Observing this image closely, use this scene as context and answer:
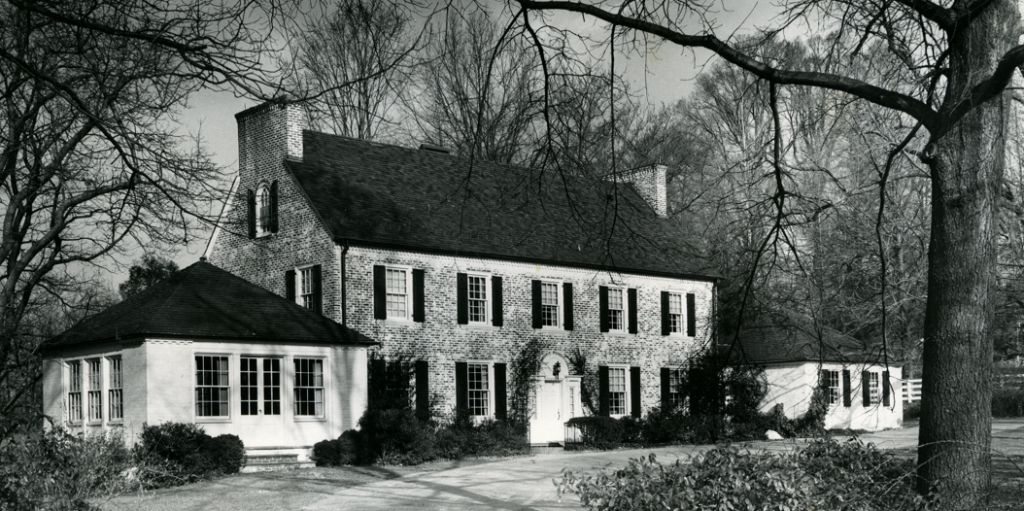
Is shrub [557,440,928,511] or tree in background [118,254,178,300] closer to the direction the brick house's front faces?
the shrub

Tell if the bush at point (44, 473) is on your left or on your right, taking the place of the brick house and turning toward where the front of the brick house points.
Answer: on your right

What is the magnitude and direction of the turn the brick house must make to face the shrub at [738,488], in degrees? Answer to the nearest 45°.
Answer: approximately 45° to its right

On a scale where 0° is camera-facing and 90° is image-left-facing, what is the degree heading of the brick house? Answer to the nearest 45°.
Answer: approximately 315°

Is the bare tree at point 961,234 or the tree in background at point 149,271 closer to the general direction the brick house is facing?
the bare tree

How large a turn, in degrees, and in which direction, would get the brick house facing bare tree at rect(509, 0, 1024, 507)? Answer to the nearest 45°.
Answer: approximately 45° to its right

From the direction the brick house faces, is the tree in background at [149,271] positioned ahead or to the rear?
to the rear
